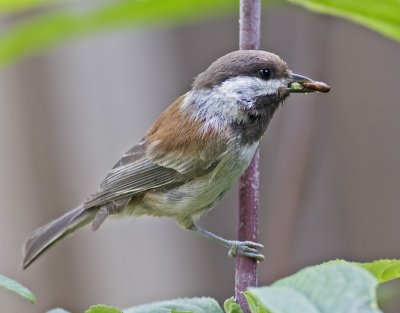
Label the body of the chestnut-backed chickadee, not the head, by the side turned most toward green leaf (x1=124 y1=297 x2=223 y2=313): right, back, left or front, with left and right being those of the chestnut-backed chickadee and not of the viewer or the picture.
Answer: right

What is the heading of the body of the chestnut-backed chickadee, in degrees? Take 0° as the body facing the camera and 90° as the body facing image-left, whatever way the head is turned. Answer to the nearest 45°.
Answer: approximately 270°

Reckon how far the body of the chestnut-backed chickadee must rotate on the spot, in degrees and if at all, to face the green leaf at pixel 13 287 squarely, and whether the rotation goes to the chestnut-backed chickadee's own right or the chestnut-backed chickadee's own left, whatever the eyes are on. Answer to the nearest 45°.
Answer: approximately 90° to the chestnut-backed chickadee's own right

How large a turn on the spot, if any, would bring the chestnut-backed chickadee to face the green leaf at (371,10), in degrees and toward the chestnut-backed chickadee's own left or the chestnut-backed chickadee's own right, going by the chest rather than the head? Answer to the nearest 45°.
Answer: approximately 45° to the chestnut-backed chickadee's own right

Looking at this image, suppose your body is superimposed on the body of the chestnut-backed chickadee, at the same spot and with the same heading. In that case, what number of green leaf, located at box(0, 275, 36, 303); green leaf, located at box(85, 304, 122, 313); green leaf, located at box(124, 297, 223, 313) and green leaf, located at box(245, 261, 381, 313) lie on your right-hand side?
4
